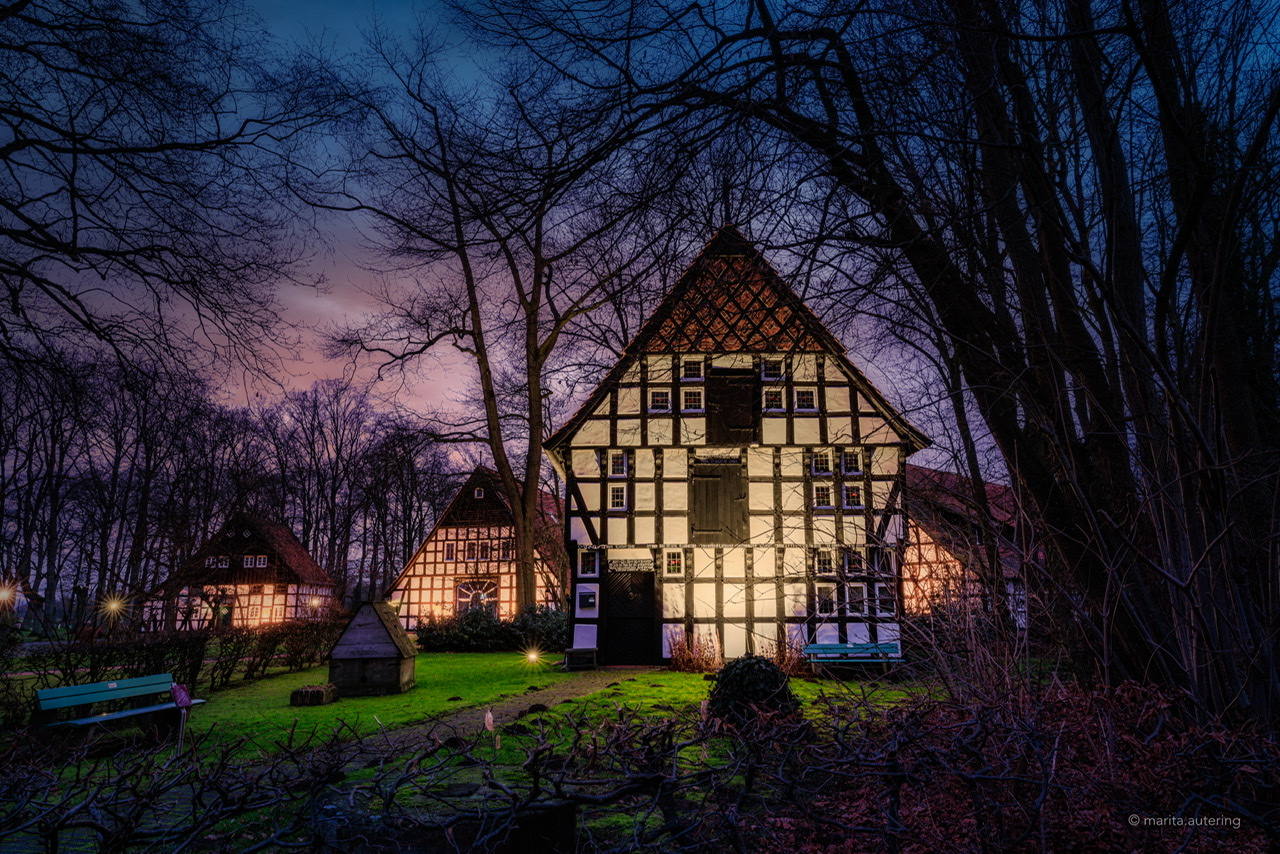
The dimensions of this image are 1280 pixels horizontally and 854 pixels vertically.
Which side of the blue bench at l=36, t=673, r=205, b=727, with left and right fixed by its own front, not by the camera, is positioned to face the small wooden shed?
left

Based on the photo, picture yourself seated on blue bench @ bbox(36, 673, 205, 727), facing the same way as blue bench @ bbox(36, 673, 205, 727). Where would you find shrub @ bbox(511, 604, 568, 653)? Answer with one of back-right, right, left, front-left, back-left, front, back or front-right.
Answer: left

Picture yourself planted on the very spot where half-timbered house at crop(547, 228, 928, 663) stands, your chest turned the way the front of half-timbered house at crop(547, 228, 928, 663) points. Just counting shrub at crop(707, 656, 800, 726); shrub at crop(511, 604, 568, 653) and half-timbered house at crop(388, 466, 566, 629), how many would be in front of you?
1

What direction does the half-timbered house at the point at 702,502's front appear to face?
toward the camera

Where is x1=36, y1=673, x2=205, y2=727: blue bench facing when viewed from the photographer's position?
facing the viewer and to the right of the viewer

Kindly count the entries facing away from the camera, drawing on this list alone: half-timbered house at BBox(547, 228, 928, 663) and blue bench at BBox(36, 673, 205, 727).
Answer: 0

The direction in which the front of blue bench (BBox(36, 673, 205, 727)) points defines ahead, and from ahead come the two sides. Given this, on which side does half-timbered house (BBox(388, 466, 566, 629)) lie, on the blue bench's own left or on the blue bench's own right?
on the blue bench's own left

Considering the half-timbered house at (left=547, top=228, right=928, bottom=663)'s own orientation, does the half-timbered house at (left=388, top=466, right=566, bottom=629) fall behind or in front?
behind

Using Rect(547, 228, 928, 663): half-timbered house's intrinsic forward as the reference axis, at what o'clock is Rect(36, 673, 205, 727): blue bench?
The blue bench is roughly at 1 o'clock from the half-timbered house.
